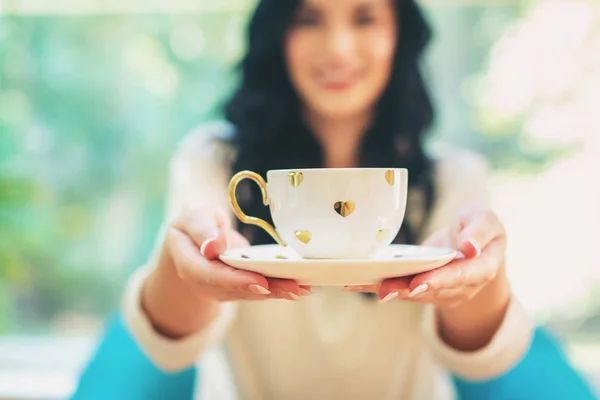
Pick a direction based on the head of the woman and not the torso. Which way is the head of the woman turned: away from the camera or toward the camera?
toward the camera

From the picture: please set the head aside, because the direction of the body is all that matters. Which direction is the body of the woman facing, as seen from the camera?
toward the camera
